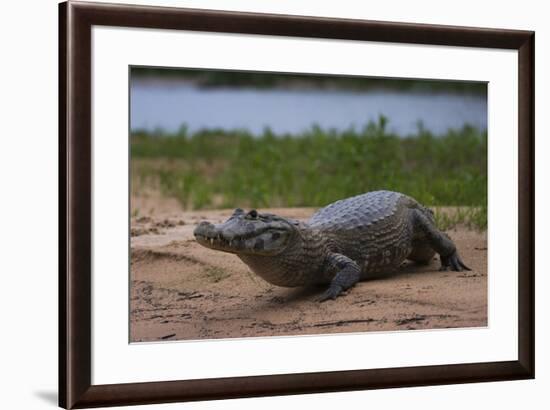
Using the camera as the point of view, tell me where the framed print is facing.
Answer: facing the viewer and to the right of the viewer
